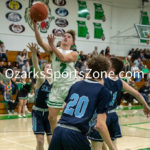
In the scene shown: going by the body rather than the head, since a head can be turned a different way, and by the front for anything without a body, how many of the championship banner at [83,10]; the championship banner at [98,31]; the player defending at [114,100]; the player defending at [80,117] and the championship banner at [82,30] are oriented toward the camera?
3

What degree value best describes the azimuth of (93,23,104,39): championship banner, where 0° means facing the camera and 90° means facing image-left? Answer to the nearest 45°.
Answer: approximately 0°

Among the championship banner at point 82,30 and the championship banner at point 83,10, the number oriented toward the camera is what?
2

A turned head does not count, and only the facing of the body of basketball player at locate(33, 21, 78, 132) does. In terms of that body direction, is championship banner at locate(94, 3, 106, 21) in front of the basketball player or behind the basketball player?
behind

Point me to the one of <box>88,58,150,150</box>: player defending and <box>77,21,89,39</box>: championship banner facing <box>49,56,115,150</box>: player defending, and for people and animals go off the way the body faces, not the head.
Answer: the championship banner

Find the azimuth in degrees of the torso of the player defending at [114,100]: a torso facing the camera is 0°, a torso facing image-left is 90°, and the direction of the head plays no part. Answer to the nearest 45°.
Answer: approximately 135°

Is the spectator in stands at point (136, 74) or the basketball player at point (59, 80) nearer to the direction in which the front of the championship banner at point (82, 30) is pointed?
the basketball player

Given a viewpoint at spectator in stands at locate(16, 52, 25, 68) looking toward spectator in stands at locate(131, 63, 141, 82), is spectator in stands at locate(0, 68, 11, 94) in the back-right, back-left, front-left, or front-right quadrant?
back-right

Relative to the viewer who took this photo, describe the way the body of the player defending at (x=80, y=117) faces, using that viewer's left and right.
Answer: facing away from the viewer and to the right of the viewer

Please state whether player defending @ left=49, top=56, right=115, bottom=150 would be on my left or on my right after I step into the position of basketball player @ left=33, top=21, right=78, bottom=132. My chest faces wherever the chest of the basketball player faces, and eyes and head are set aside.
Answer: on my left

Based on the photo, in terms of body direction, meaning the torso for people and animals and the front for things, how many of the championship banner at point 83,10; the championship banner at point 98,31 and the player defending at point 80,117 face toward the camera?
2

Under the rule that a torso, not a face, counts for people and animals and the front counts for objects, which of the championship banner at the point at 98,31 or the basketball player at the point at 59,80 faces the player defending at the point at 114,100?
the championship banner

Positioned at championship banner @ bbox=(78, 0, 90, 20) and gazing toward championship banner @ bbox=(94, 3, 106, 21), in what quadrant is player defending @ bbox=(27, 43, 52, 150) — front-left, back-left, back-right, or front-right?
back-right
